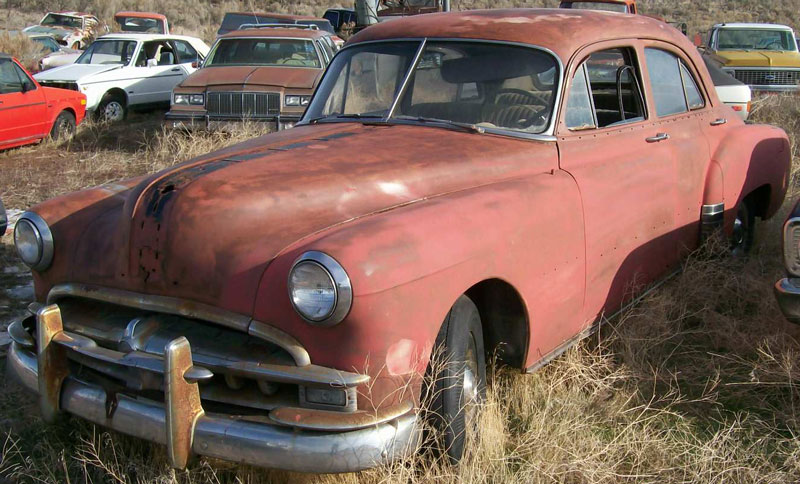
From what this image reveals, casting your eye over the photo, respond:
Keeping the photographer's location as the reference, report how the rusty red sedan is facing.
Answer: facing the viewer and to the left of the viewer

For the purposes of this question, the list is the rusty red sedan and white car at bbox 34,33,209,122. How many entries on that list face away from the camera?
0

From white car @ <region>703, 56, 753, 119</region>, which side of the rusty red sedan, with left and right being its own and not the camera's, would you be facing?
back

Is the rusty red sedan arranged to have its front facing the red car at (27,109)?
no

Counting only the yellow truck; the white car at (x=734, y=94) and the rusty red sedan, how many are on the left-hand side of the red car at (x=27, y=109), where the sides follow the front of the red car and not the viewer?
0

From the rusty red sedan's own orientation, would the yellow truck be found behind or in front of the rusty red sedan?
behind

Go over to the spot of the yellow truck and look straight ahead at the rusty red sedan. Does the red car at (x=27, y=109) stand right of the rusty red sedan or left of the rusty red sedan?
right

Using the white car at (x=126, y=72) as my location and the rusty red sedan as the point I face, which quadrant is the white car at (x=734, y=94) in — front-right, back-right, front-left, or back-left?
front-left

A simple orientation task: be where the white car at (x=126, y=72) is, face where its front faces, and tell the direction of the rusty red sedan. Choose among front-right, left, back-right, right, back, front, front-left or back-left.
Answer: front-left

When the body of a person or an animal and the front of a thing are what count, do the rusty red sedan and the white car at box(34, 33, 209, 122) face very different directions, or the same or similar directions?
same or similar directions

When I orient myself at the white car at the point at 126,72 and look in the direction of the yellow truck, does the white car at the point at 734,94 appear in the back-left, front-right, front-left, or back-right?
front-right
